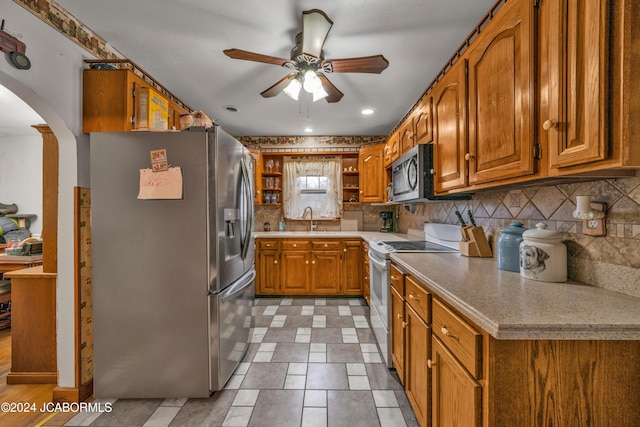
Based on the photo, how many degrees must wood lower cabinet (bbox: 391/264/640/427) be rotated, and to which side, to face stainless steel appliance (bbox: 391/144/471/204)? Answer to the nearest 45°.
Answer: approximately 45° to its right

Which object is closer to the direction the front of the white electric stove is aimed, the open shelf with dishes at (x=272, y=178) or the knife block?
the open shelf with dishes

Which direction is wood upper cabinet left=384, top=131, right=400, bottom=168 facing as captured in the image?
to the viewer's left

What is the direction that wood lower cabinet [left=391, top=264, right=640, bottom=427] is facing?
to the viewer's left

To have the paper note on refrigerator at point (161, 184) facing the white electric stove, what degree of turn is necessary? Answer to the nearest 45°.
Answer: approximately 90° to its left

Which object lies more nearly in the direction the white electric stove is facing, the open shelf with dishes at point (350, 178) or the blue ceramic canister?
the open shelf with dishes

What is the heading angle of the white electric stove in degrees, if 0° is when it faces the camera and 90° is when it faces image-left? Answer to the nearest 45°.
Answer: approximately 90°

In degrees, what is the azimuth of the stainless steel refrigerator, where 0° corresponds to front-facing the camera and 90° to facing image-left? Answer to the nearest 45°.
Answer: approximately 270°

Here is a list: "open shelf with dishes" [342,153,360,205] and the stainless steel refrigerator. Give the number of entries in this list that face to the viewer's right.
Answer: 1

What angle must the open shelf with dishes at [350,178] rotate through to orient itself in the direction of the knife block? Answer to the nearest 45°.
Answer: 0° — it already faces it
